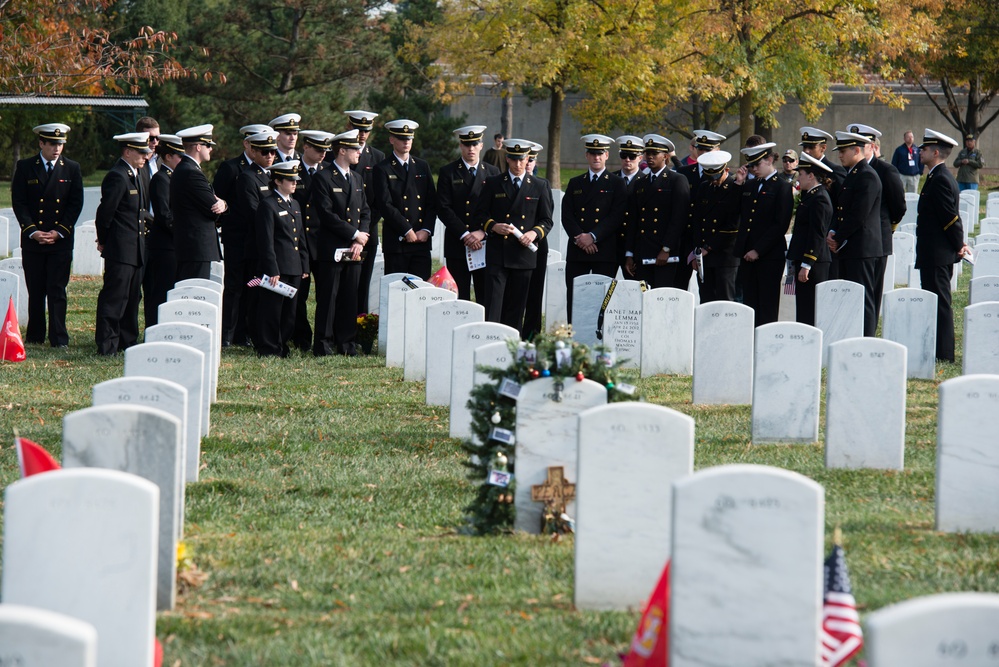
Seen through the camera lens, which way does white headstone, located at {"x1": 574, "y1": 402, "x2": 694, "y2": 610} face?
facing away from the viewer

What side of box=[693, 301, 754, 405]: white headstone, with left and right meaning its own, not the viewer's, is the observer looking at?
back

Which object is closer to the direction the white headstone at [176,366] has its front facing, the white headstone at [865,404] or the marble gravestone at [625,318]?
the marble gravestone

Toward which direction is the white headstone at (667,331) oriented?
away from the camera

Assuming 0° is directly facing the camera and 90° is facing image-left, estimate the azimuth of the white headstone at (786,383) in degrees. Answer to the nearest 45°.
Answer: approximately 180°

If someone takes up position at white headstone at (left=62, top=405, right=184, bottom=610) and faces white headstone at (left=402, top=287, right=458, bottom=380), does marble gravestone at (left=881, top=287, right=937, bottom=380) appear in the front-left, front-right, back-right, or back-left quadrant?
front-right

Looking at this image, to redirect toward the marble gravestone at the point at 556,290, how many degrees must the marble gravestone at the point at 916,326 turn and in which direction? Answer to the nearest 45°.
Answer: approximately 45° to its left

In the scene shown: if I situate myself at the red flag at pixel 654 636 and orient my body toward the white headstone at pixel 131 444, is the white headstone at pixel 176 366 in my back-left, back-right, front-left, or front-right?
front-right

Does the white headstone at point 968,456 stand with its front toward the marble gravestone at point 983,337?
yes

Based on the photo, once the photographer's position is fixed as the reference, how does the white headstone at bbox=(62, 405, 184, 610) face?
facing away from the viewer

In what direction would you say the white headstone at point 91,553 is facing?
away from the camera
